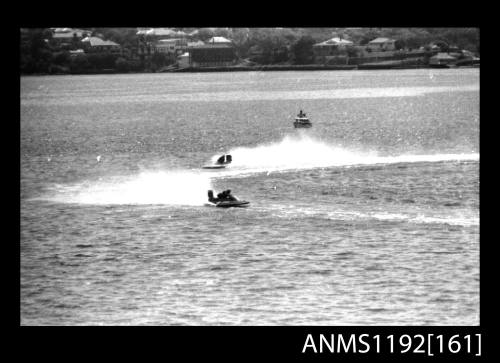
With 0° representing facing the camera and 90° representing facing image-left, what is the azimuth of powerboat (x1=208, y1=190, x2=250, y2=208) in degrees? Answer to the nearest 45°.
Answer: approximately 270°
